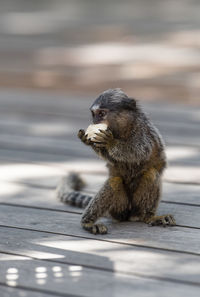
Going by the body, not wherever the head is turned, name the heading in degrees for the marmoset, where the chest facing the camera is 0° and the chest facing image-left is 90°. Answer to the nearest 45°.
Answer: approximately 45°
